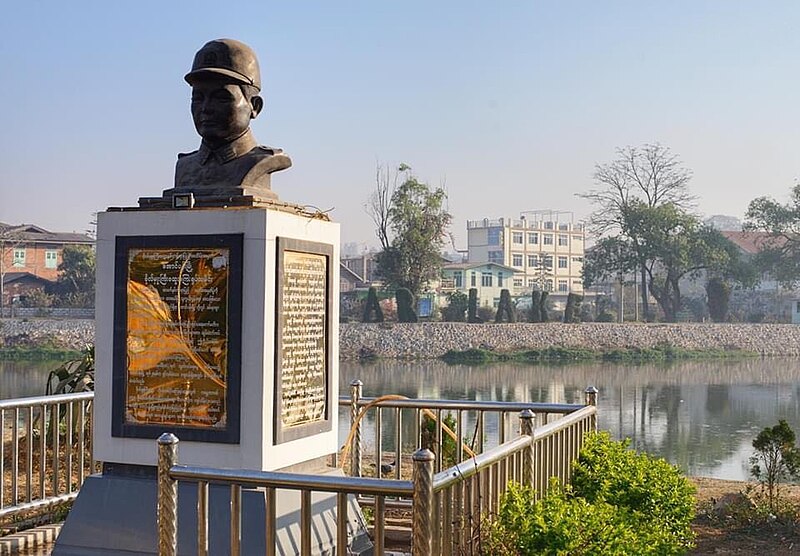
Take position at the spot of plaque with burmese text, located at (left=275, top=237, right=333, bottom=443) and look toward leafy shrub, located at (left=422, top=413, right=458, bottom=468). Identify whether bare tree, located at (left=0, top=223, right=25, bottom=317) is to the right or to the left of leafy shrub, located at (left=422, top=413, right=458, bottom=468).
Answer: left

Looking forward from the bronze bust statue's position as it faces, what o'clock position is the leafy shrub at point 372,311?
The leafy shrub is roughly at 5 o'clock from the bronze bust statue.

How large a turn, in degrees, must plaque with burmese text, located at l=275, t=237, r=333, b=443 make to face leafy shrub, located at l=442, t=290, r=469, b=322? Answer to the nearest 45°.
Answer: approximately 135° to its left

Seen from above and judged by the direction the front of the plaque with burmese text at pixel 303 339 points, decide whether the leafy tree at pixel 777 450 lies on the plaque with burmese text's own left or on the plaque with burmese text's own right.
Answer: on the plaque with burmese text's own left

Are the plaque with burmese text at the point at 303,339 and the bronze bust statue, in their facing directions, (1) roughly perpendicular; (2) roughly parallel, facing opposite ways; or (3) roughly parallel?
roughly perpendicular

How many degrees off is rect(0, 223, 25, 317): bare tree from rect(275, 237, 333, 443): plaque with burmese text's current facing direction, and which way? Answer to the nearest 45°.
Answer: approximately 135° to its left

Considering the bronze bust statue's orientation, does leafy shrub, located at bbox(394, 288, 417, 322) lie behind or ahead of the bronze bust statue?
behind

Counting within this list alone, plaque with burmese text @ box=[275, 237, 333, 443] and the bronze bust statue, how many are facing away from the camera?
0

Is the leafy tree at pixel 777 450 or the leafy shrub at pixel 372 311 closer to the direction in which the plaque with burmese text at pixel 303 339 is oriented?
the leafy tree

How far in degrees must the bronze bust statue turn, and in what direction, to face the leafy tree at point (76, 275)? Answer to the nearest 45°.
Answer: approximately 135° to its right

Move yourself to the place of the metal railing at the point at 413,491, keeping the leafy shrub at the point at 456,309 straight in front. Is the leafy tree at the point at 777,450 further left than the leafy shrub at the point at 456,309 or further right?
right

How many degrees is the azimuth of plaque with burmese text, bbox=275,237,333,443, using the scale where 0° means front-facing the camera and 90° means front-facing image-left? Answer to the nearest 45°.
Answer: approximately 315°

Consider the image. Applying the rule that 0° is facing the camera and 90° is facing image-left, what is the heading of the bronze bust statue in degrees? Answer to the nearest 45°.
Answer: approximately 45°
